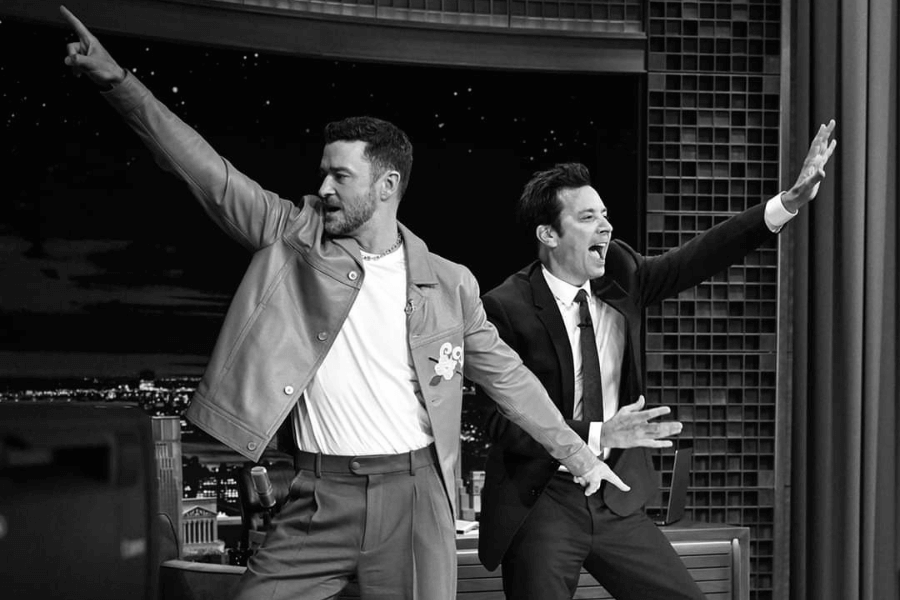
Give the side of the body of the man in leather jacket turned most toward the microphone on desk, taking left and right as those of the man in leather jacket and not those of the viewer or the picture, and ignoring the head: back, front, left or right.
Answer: back

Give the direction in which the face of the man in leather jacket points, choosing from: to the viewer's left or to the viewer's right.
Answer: to the viewer's left

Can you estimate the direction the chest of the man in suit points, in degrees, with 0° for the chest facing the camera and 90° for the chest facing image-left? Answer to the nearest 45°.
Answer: approximately 315°

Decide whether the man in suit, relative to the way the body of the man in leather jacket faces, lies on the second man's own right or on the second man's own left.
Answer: on the second man's own left

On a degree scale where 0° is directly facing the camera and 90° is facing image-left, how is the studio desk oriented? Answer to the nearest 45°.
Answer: approximately 0°

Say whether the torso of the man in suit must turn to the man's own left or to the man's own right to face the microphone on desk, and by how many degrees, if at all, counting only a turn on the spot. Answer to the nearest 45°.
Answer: approximately 135° to the man's own right

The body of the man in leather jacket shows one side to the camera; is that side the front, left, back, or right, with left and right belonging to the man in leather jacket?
front

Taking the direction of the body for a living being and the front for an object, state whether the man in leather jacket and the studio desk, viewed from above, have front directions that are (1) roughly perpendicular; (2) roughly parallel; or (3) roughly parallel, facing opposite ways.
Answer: roughly parallel
